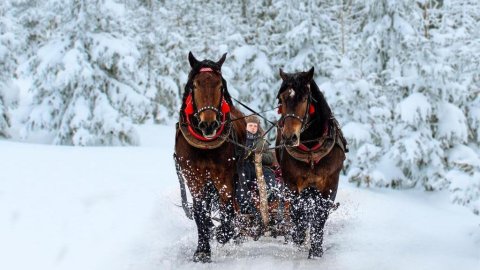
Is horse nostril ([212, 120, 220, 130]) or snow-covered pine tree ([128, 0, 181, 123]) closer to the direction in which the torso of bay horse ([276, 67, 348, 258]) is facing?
the horse nostril

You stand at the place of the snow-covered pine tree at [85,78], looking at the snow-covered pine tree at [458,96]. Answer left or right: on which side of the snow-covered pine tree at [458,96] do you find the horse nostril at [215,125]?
right

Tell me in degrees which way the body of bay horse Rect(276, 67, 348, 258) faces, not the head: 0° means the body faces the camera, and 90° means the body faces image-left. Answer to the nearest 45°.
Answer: approximately 0°

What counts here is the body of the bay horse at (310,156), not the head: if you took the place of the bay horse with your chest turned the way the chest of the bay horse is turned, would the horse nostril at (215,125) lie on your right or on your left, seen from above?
on your right

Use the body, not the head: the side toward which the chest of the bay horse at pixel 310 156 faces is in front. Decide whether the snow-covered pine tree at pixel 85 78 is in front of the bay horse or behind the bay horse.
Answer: behind

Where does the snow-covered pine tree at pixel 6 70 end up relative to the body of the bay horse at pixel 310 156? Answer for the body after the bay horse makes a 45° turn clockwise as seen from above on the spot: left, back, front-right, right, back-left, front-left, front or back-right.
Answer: right

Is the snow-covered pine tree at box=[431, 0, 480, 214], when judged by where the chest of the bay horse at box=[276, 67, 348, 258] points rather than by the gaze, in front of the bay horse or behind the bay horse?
behind

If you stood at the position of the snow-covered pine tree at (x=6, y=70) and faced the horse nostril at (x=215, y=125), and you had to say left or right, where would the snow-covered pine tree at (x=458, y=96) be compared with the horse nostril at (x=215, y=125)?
left
